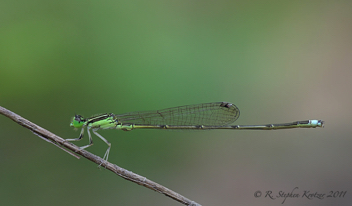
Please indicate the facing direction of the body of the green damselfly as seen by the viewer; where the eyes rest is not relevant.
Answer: to the viewer's left
